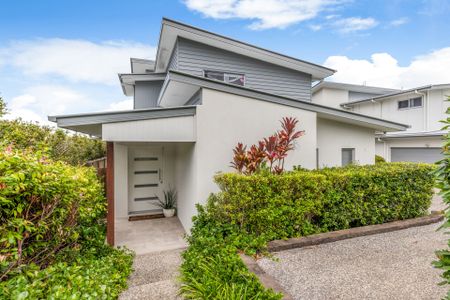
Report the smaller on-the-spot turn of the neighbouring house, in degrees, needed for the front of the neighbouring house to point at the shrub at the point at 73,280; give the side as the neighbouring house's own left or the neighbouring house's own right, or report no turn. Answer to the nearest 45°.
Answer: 0° — it already faces it

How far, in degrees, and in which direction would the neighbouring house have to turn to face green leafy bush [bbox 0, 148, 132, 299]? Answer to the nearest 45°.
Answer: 0° — it already faces it

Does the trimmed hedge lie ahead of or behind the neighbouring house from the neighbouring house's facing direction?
ahead

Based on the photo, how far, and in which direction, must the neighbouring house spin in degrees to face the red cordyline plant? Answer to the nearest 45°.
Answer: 0° — it already faces it

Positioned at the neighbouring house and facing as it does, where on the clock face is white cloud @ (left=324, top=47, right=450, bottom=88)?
The white cloud is roughly at 6 o'clock from the neighbouring house.

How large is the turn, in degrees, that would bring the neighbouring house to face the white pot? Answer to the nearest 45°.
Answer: approximately 45° to its right

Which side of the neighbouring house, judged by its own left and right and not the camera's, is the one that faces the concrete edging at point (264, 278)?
front

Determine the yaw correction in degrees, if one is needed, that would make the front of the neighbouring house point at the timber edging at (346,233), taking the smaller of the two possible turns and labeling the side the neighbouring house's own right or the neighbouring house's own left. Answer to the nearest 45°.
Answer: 0° — it already faces it

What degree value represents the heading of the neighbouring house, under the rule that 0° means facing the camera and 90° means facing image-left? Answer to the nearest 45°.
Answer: approximately 0°
